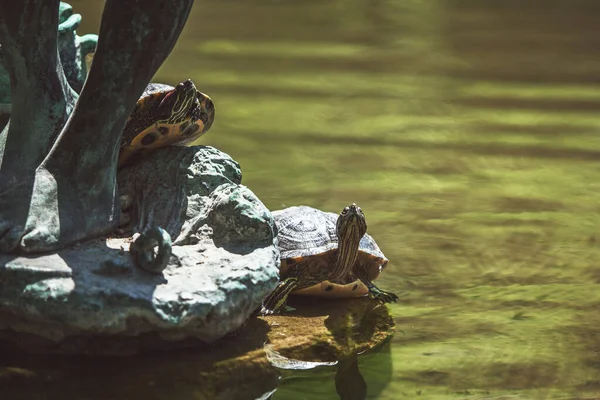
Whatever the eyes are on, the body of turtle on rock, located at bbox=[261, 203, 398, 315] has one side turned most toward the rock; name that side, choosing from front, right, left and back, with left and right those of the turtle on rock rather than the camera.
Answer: right

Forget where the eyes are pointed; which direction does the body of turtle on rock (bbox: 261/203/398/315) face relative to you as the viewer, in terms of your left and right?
facing the viewer and to the right of the viewer
